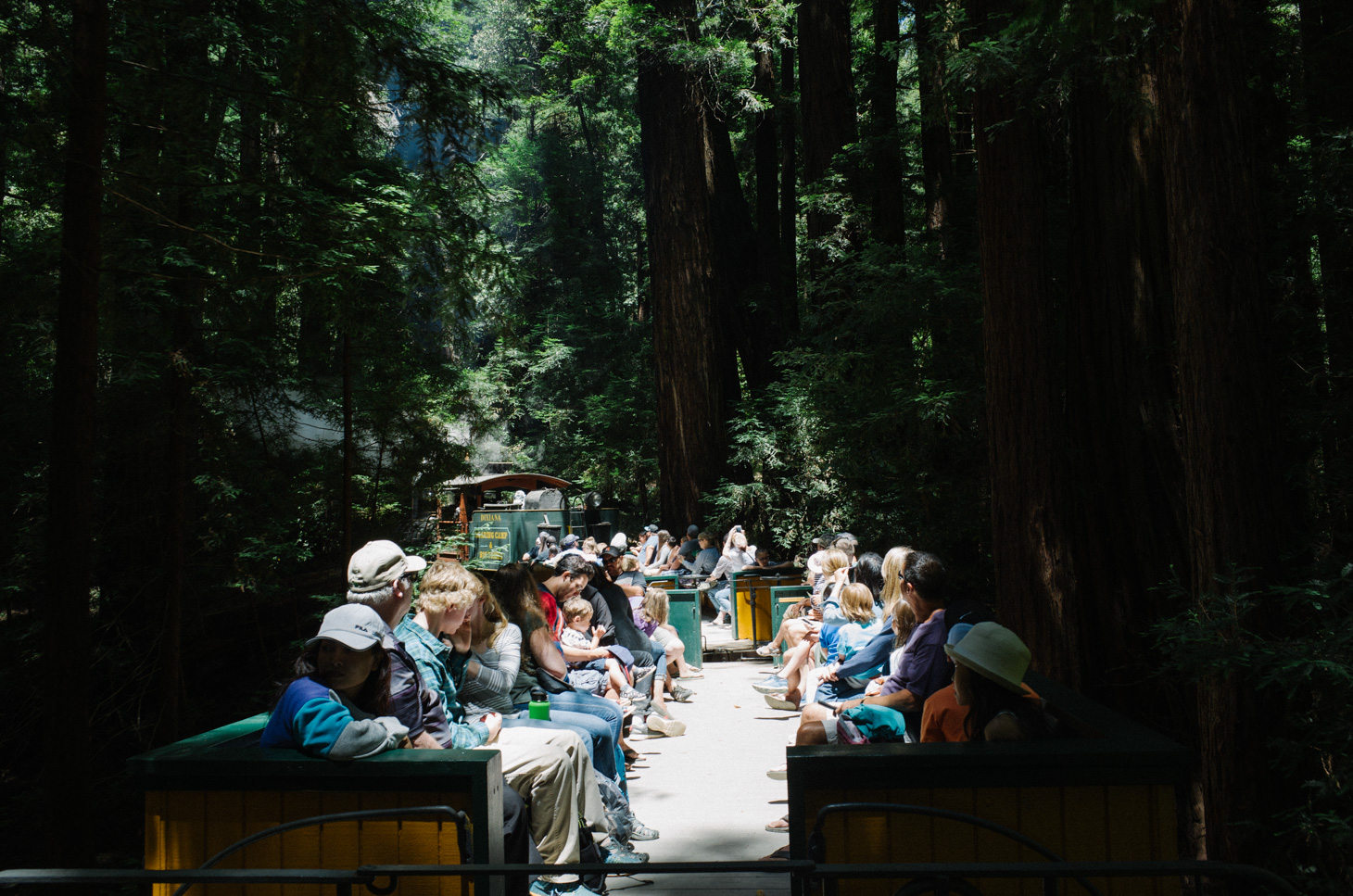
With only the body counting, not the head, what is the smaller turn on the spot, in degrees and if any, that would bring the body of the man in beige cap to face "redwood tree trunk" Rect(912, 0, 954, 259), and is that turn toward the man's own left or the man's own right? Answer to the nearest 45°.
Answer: approximately 45° to the man's own left

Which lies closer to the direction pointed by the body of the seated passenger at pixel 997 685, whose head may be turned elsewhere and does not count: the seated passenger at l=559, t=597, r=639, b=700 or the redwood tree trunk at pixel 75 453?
the redwood tree trunk

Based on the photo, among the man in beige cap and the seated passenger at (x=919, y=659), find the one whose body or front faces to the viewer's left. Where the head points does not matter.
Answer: the seated passenger

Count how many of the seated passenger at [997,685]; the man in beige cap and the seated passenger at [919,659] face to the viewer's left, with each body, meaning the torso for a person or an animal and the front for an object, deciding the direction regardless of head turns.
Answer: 2

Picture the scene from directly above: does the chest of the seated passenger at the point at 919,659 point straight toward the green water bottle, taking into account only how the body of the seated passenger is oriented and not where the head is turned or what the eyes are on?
yes

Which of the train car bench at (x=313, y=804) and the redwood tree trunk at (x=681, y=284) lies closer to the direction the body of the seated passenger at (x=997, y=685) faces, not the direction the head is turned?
the train car bench

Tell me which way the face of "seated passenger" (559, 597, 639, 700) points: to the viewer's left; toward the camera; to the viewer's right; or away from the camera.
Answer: to the viewer's right

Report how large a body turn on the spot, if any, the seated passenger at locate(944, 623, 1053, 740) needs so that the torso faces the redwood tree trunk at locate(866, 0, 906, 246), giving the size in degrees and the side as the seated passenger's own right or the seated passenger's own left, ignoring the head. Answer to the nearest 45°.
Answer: approximately 90° to the seated passenger's own right

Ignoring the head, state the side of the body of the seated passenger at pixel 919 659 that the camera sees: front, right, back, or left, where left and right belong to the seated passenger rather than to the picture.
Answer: left

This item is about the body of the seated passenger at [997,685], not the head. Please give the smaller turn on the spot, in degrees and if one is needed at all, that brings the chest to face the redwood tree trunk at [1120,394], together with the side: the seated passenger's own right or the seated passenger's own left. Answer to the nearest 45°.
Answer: approximately 90° to the seated passenger's own right

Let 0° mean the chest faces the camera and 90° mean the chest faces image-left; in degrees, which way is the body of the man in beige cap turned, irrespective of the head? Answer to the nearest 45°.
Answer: approximately 270°

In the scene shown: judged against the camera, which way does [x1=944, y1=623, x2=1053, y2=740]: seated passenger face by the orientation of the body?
to the viewer's left

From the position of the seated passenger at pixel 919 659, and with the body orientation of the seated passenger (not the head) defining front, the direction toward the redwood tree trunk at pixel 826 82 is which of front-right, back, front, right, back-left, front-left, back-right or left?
right

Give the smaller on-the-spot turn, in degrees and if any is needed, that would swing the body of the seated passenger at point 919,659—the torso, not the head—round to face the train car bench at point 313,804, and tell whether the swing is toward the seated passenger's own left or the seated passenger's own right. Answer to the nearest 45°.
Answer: approximately 45° to the seated passenger's own left
